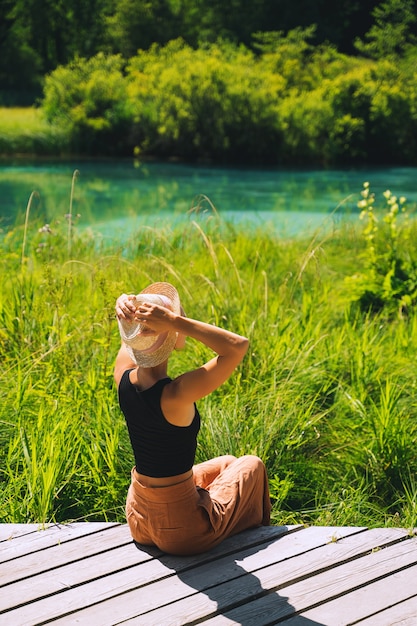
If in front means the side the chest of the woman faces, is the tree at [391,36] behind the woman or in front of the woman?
in front

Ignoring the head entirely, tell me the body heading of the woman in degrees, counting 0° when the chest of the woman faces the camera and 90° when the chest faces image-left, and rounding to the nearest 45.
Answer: approximately 225°

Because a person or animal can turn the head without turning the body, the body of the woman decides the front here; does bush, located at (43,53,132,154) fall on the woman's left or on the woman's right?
on the woman's left
